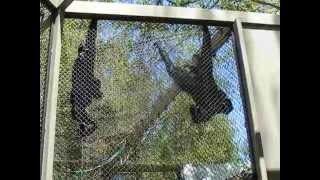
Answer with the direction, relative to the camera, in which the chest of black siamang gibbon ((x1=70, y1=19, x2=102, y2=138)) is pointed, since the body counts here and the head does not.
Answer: to the viewer's right

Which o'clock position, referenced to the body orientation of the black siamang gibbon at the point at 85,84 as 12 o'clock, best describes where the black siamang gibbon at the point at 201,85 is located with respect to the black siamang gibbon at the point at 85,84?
the black siamang gibbon at the point at 201,85 is roughly at 12 o'clock from the black siamang gibbon at the point at 85,84.
